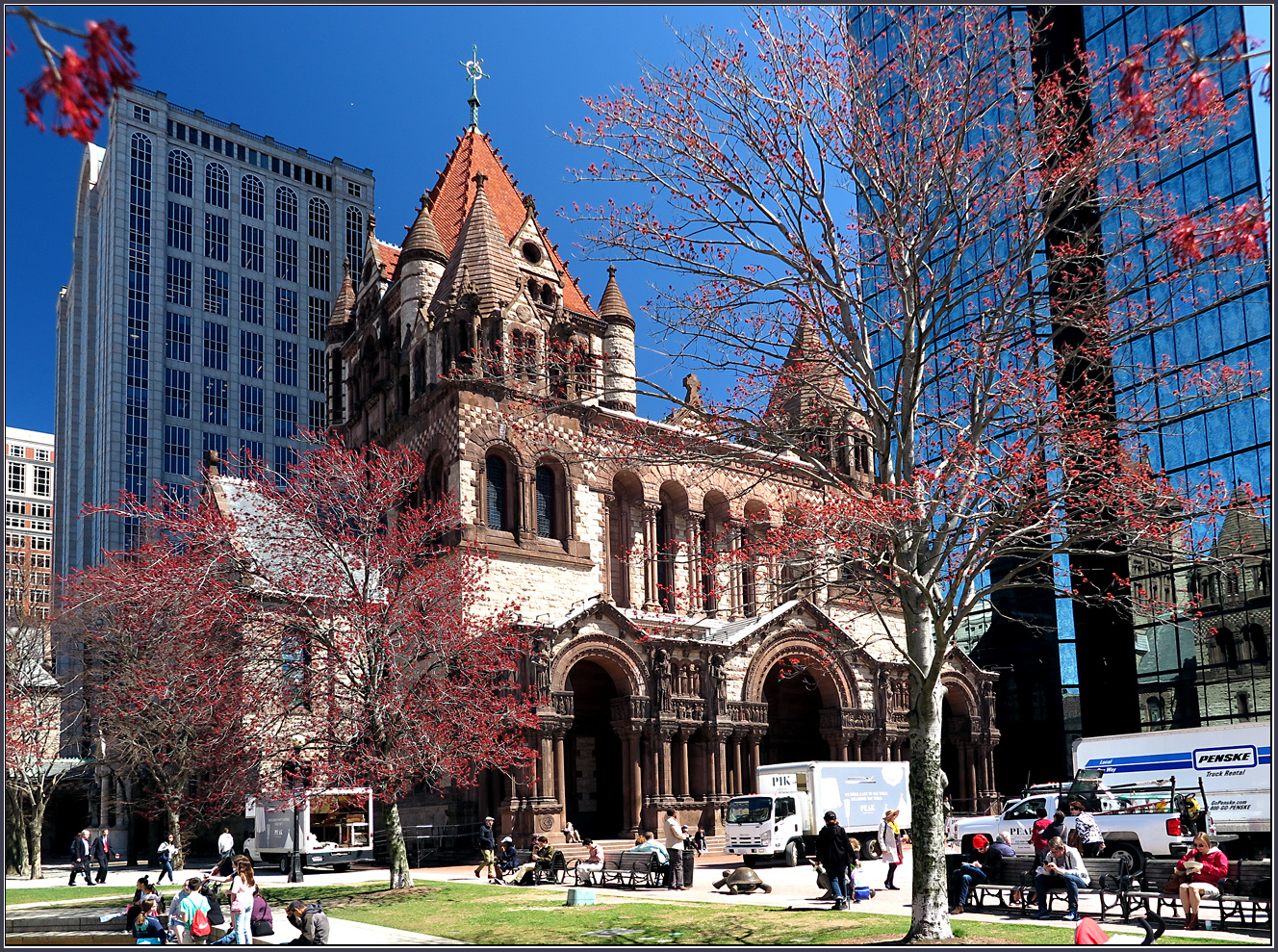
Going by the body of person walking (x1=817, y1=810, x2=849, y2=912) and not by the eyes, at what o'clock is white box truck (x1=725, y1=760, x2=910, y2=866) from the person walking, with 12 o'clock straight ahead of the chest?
The white box truck is roughly at 12 o'clock from the person walking.

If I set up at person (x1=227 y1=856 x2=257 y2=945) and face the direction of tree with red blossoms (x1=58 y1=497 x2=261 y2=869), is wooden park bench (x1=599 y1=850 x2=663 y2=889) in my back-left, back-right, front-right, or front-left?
front-right

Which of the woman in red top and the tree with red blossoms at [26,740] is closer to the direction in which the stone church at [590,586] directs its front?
the woman in red top

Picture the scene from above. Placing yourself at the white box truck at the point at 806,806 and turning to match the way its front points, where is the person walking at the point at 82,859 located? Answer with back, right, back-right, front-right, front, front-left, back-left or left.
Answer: front-right

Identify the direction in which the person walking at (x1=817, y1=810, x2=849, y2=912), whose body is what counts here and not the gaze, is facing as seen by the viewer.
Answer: away from the camera

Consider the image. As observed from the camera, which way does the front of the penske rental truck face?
facing to the left of the viewer

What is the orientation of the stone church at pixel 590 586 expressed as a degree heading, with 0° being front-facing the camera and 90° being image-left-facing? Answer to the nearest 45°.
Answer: approximately 315°

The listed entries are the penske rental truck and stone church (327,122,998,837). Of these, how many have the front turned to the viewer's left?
1
